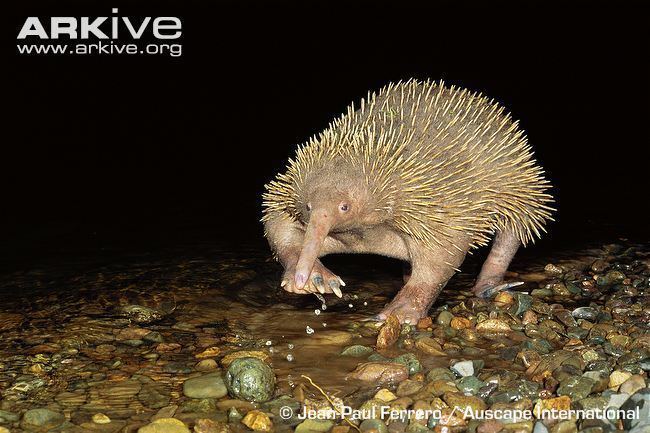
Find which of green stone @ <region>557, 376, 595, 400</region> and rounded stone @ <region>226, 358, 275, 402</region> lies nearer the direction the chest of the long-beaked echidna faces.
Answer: the rounded stone

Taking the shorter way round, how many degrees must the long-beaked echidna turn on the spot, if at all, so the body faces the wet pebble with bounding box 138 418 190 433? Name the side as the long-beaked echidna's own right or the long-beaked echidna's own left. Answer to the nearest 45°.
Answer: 0° — it already faces it

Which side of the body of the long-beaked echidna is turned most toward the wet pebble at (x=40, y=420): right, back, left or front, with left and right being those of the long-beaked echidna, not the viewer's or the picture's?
front

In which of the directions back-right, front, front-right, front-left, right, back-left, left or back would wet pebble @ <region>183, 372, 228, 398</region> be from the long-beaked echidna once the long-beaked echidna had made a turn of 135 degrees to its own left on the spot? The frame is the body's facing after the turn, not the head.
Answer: back-right

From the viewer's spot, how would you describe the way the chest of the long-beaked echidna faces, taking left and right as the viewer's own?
facing the viewer and to the left of the viewer

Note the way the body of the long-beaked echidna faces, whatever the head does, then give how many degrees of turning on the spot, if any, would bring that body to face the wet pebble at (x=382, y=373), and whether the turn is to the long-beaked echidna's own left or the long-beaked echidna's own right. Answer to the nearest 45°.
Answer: approximately 45° to the long-beaked echidna's own left

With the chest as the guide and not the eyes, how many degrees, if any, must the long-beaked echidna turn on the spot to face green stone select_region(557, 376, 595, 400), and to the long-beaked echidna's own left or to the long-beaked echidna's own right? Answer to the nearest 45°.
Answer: approximately 90° to the long-beaked echidna's own left

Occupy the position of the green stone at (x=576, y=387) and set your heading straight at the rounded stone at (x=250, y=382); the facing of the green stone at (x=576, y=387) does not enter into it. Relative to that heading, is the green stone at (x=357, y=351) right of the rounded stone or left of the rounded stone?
right

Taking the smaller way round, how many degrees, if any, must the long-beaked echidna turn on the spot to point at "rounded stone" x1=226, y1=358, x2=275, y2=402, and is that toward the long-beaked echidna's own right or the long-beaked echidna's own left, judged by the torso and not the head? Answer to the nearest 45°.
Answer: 0° — it already faces it
